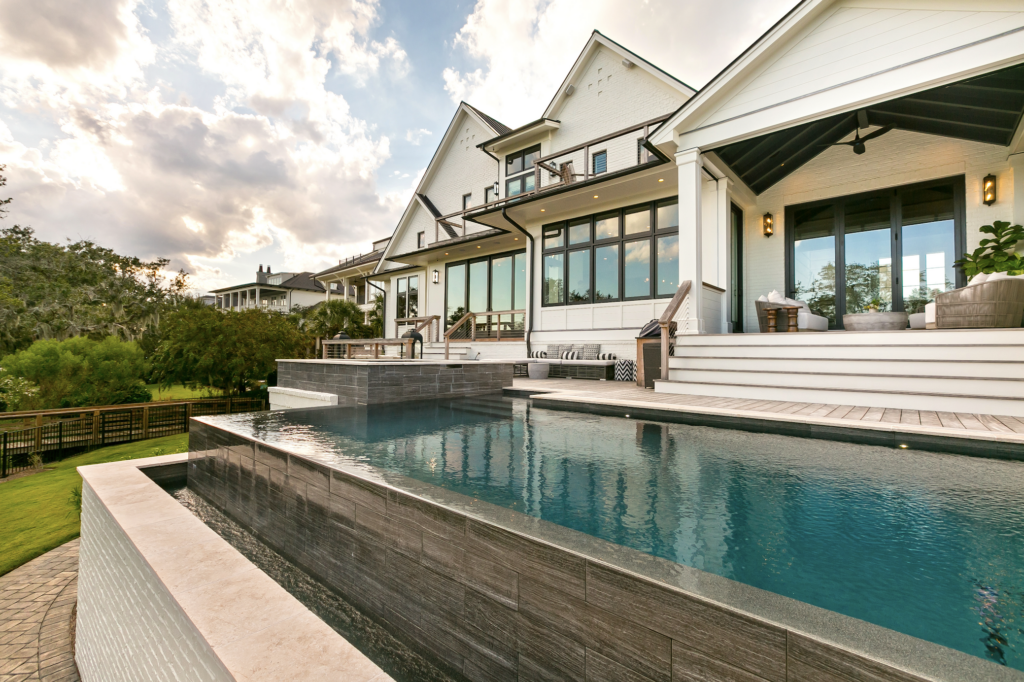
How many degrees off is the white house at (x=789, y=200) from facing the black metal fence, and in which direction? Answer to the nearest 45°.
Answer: approximately 45° to its right

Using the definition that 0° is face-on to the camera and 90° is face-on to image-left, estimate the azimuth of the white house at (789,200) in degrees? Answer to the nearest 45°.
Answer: approximately 45°

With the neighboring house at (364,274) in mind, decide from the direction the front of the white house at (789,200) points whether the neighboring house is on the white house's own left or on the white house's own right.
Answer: on the white house's own right

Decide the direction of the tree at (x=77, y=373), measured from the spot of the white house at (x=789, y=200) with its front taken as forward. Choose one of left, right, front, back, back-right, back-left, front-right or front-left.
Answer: front-right
